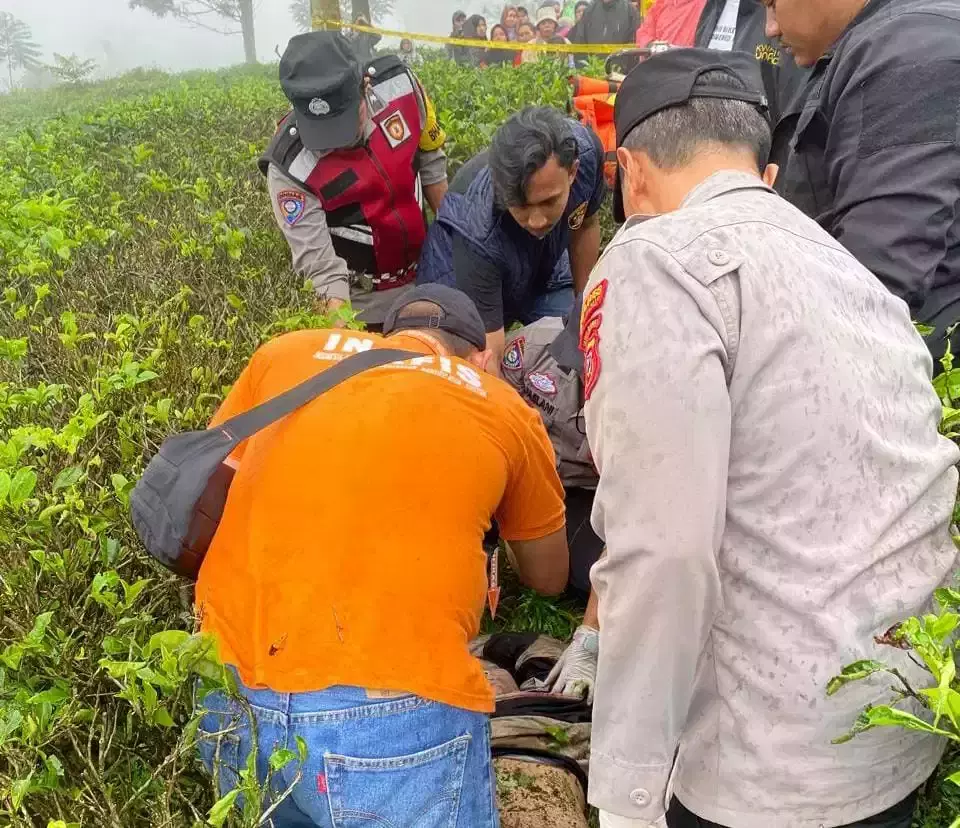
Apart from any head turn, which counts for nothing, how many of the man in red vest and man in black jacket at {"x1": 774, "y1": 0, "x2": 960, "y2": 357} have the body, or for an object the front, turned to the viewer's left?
1

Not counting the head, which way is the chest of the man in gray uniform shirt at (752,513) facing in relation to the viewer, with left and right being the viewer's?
facing away from the viewer and to the left of the viewer

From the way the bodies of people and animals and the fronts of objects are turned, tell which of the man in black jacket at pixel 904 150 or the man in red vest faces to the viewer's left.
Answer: the man in black jacket

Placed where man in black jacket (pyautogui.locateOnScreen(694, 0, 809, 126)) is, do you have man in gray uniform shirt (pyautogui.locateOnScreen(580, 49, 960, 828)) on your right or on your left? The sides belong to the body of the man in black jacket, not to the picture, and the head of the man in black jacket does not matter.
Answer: on your left

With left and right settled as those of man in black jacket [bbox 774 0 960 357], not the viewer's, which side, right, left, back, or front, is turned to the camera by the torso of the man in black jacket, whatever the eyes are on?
left

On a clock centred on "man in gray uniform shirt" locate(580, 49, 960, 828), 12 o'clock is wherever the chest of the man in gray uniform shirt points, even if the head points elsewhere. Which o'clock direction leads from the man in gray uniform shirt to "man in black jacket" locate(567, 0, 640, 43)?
The man in black jacket is roughly at 1 o'clock from the man in gray uniform shirt.

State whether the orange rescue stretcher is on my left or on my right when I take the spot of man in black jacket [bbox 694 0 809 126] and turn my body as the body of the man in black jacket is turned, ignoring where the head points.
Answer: on my right
